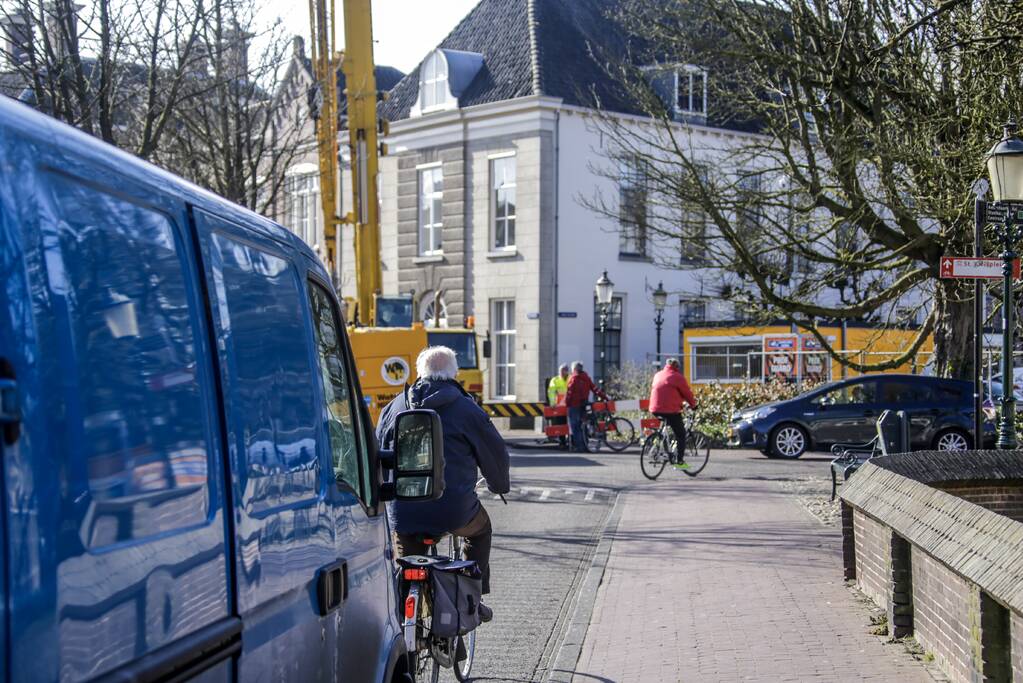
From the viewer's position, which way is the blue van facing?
facing away from the viewer and to the right of the viewer

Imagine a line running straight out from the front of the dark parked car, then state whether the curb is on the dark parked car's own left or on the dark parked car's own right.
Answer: on the dark parked car's own left

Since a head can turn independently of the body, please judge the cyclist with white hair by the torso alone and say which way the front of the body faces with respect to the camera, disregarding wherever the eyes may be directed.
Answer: away from the camera

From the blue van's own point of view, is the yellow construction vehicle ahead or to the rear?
ahead

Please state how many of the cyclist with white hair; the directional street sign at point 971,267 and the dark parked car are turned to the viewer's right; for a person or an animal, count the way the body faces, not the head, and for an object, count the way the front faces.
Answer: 0

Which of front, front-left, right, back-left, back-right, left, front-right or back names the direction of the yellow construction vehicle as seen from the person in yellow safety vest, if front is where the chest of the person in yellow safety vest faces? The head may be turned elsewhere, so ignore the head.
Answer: back-right

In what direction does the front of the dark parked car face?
to the viewer's left

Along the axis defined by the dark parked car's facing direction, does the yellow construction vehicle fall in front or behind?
in front

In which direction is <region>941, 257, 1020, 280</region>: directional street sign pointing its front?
toward the camera
